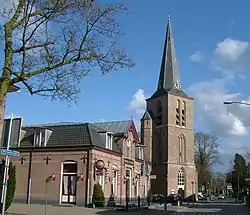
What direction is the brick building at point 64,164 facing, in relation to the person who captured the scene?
facing the viewer and to the right of the viewer
